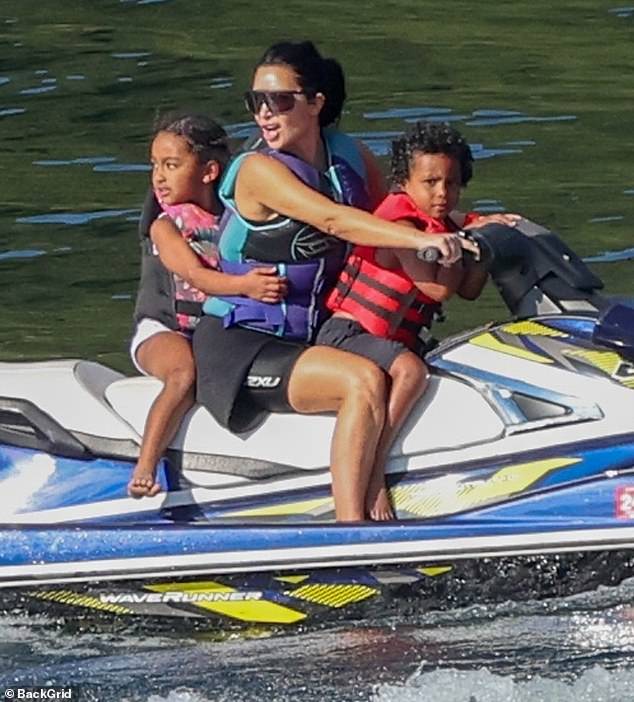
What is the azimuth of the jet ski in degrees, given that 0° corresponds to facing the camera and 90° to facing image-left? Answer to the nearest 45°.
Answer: approximately 270°

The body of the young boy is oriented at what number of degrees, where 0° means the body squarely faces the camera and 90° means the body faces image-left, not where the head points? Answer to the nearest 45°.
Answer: approximately 315°

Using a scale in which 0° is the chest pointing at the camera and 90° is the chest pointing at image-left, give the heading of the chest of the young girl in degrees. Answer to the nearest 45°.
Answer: approximately 315°
